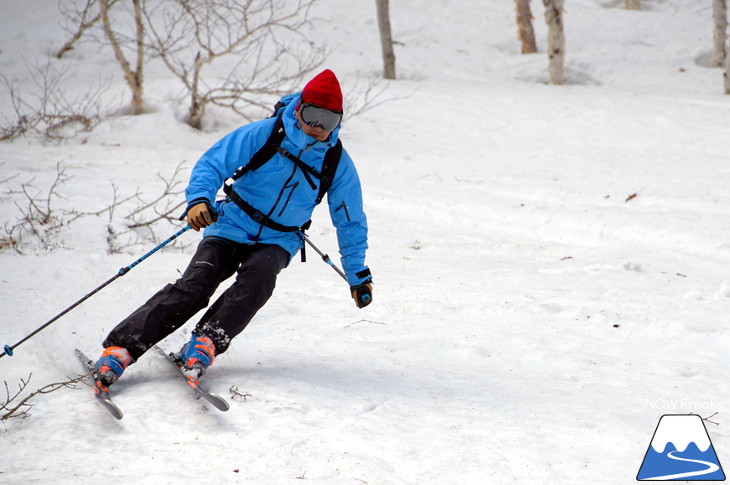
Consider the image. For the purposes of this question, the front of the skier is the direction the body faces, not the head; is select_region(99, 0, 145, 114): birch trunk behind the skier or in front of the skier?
behind

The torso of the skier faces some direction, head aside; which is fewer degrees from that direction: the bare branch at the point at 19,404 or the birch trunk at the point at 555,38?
the bare branch

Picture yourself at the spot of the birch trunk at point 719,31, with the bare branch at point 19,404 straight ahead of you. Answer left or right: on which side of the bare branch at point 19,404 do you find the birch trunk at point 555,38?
right

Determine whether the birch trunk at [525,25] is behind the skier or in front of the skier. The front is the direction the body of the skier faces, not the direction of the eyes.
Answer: behind

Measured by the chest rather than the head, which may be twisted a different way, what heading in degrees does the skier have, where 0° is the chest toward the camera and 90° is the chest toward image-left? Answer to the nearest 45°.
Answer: approximately 0°

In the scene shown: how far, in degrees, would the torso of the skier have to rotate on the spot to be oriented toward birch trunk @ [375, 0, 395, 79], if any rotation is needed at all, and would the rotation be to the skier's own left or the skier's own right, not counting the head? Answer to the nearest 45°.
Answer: approximately 180°

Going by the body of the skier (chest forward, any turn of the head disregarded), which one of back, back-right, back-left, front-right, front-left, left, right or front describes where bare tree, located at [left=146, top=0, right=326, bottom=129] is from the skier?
back
